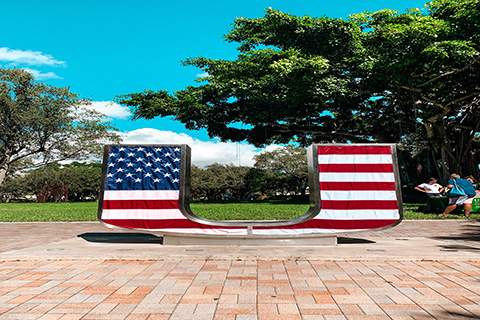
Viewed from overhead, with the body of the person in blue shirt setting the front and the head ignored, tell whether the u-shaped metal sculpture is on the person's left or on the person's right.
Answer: on the person's left

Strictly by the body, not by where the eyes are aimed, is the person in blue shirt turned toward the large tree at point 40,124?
yes

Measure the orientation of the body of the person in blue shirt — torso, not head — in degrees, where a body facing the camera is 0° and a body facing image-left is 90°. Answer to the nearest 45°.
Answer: approximately 90°

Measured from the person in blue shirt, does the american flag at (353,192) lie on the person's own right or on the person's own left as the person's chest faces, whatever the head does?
on the person's own left
